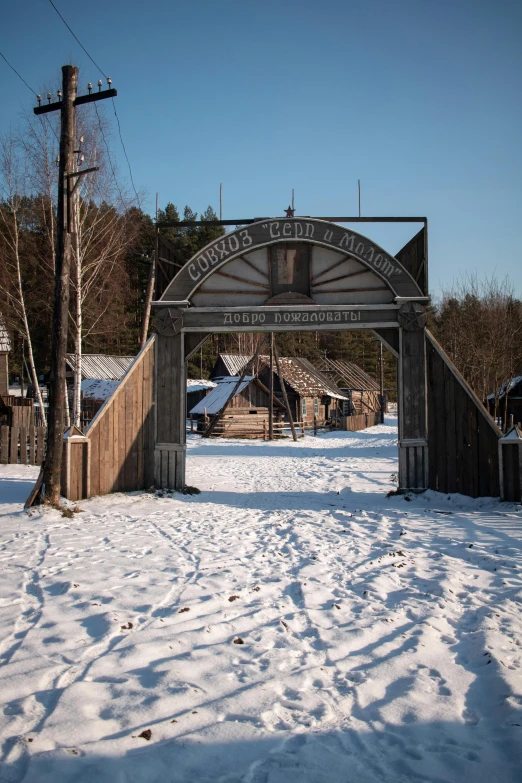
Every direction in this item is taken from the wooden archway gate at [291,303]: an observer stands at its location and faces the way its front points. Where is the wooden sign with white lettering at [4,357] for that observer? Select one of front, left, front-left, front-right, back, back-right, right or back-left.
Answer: back-right

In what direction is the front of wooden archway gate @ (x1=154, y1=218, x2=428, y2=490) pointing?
toward the camera

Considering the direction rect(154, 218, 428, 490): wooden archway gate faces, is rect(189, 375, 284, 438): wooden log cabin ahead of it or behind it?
behind

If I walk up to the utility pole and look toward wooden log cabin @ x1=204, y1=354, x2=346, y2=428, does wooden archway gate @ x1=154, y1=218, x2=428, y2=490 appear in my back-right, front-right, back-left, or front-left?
front-right

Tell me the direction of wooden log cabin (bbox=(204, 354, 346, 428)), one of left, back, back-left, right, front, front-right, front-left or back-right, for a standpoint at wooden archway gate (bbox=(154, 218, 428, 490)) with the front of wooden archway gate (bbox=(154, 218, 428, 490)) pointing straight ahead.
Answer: back

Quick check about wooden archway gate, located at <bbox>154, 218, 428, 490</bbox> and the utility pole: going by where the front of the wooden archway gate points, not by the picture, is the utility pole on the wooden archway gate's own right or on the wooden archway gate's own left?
on the wooden archway gate's own right

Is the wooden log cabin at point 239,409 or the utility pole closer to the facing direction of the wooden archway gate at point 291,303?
the utility pole

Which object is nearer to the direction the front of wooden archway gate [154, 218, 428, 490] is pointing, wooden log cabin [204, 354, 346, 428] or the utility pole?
the utility pole

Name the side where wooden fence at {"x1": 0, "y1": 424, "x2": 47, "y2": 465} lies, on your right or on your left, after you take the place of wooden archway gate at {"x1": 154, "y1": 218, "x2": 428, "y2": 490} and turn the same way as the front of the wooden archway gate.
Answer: on your right
